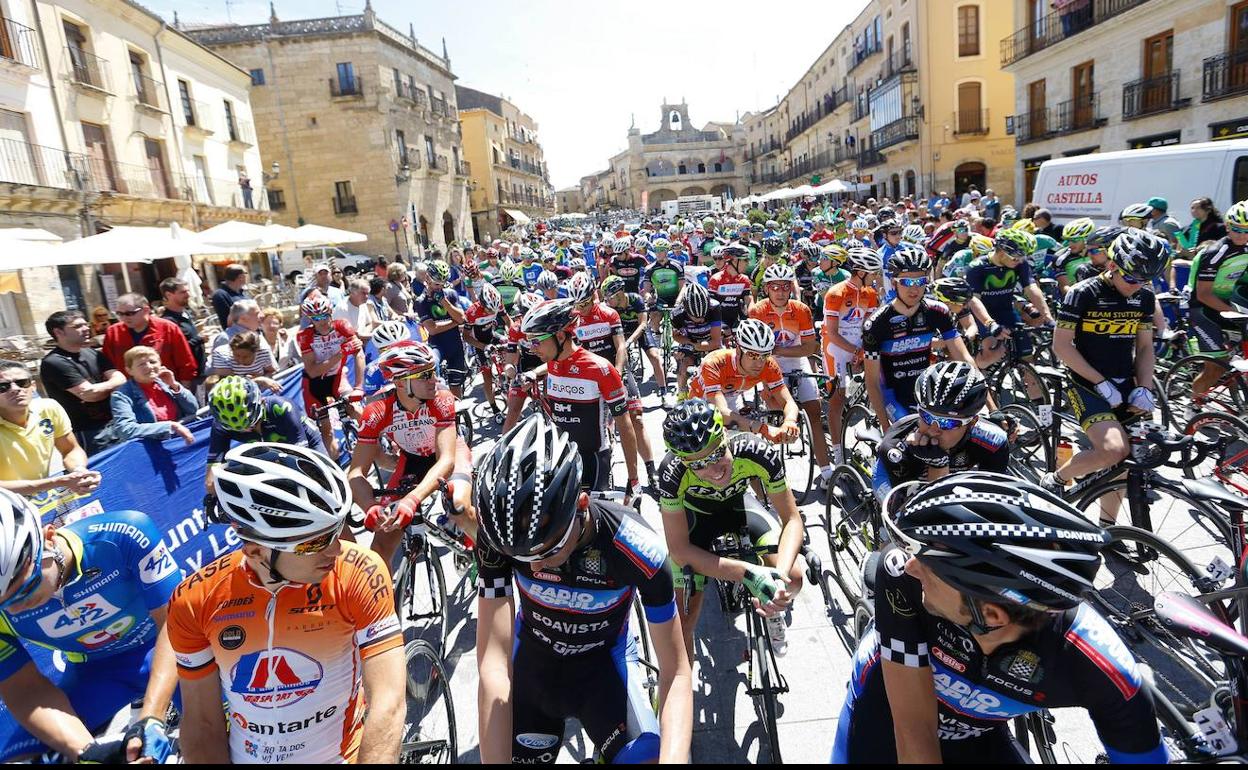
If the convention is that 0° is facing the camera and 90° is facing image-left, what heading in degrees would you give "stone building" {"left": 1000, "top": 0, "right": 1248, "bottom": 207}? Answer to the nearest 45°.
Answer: approximately 45°

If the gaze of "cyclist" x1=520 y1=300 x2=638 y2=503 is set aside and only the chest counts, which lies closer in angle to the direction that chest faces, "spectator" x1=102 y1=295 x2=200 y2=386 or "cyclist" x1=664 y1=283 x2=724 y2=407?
the spectator

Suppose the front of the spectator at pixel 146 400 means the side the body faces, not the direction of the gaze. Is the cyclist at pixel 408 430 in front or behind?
in front

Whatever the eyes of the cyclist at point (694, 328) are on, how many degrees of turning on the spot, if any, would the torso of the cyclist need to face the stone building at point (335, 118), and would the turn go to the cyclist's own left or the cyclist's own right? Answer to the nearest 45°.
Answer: approximately 135° to the cyclist's own right

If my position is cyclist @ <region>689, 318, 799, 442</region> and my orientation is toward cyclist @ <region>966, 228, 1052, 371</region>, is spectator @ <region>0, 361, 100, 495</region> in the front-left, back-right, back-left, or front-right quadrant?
back-left

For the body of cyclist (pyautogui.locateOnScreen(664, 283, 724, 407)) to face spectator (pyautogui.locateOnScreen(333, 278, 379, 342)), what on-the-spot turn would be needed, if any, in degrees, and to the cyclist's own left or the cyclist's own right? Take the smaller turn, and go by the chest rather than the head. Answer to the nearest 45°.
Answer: approximately 90° to the cyclist's own right

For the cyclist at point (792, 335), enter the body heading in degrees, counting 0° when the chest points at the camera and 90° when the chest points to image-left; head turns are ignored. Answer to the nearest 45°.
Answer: approximately 0°

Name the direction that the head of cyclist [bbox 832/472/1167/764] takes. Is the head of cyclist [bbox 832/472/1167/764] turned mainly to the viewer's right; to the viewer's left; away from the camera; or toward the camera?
to the viewer's left

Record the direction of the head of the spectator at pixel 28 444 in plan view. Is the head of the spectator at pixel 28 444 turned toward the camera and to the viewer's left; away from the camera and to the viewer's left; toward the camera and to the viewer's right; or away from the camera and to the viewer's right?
toward the camera and to the viewer's right

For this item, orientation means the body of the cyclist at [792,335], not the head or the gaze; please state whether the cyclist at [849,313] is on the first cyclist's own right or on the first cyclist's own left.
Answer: on the first cyclist's own left

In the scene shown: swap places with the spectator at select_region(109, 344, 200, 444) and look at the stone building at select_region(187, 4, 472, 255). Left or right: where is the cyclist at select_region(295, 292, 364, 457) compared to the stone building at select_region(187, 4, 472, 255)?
right
